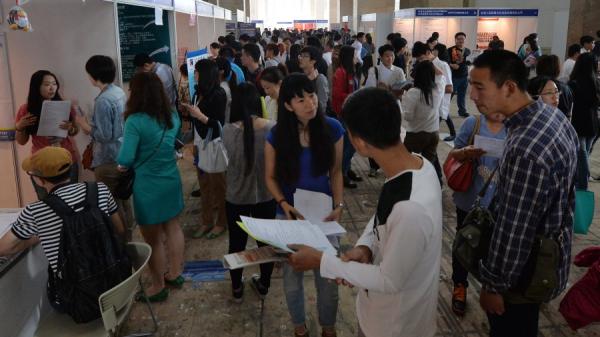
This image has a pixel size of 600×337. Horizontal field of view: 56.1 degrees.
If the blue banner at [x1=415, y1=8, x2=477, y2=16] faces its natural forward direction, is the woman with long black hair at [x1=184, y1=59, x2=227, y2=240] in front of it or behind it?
in front

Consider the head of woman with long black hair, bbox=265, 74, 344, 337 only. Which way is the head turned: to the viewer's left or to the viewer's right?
to the viewer's right

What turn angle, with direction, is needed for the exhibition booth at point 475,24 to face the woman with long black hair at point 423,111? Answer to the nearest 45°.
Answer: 0° — it already faces them

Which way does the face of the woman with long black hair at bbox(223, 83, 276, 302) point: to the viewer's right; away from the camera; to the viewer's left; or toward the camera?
away from the camera

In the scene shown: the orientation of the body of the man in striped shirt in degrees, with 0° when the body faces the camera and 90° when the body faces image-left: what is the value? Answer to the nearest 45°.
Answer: approximately 135°

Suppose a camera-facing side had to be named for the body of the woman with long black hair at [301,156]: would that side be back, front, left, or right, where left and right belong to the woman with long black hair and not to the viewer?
front

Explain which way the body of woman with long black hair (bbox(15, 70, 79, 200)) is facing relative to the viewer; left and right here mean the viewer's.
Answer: facing the viewer and to the right of the viewer

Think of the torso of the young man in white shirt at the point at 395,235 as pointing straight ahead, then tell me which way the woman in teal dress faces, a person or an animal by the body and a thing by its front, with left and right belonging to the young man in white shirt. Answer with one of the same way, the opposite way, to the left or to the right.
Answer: the same way

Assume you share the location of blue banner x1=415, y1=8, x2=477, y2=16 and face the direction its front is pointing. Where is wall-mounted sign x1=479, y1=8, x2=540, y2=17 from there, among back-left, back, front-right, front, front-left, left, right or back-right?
left

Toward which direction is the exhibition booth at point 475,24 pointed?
toward the camera

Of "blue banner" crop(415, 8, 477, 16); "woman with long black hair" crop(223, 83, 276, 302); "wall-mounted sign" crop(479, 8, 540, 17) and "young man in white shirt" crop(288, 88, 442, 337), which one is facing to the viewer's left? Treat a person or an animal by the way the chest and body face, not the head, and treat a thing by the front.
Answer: the young man in white shirt

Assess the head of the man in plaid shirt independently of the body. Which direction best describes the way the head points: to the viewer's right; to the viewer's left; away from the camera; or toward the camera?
to the viewer's left

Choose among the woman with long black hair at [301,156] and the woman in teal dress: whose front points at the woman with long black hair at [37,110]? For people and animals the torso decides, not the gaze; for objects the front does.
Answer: the woman in teal dress

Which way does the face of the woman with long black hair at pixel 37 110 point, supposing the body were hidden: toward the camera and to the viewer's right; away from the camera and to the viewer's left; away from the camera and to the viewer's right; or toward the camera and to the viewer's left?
toward the camera and to the viewer's right

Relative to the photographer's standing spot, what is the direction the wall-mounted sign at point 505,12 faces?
facing the viewer

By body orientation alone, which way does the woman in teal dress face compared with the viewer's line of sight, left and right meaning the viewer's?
facing away from the viewer and to the left of the viewer

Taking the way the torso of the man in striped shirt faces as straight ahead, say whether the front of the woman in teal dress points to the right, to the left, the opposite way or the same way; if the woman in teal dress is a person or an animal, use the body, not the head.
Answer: the same way

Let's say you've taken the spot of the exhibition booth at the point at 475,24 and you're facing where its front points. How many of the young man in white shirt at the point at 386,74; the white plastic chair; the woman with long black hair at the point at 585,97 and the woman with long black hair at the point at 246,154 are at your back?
0

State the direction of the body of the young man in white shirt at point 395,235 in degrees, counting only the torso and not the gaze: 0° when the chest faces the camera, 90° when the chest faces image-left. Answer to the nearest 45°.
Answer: approximately 90°

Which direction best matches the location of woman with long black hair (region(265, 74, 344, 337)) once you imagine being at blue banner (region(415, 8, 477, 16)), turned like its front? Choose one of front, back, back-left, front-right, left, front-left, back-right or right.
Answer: front

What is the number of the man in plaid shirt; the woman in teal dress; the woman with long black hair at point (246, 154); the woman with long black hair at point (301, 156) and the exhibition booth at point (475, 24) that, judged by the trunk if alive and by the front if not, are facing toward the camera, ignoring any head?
2
